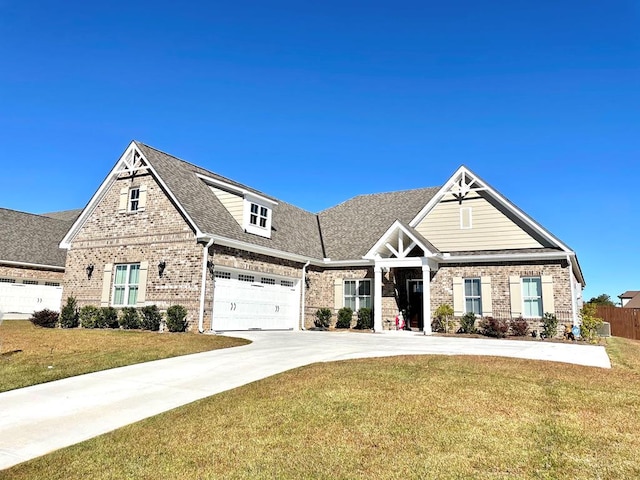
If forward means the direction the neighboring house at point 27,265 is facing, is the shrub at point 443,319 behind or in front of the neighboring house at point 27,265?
in front

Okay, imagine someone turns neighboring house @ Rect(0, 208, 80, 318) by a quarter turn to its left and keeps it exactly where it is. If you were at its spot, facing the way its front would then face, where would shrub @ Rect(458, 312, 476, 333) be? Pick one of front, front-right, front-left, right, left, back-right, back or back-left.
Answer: front-right

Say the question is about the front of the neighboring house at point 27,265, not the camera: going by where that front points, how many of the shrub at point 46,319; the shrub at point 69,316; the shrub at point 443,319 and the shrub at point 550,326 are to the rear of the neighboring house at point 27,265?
0

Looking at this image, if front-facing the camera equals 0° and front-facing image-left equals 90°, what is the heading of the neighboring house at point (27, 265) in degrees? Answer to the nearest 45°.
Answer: approximately 0°

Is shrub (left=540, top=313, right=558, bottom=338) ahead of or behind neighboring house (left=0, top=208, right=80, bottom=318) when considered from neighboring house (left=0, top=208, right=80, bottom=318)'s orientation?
ahead

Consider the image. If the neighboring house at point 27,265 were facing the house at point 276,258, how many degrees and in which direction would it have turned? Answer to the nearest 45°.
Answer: approximately 45° to its left

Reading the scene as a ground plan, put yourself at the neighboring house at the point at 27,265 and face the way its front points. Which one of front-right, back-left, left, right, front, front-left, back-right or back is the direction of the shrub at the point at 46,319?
front

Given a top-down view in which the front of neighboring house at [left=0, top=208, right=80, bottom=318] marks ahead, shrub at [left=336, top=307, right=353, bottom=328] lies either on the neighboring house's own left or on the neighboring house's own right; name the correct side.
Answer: on the neighboring house's own left

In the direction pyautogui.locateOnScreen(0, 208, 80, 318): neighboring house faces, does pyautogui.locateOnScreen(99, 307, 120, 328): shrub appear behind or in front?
in front
